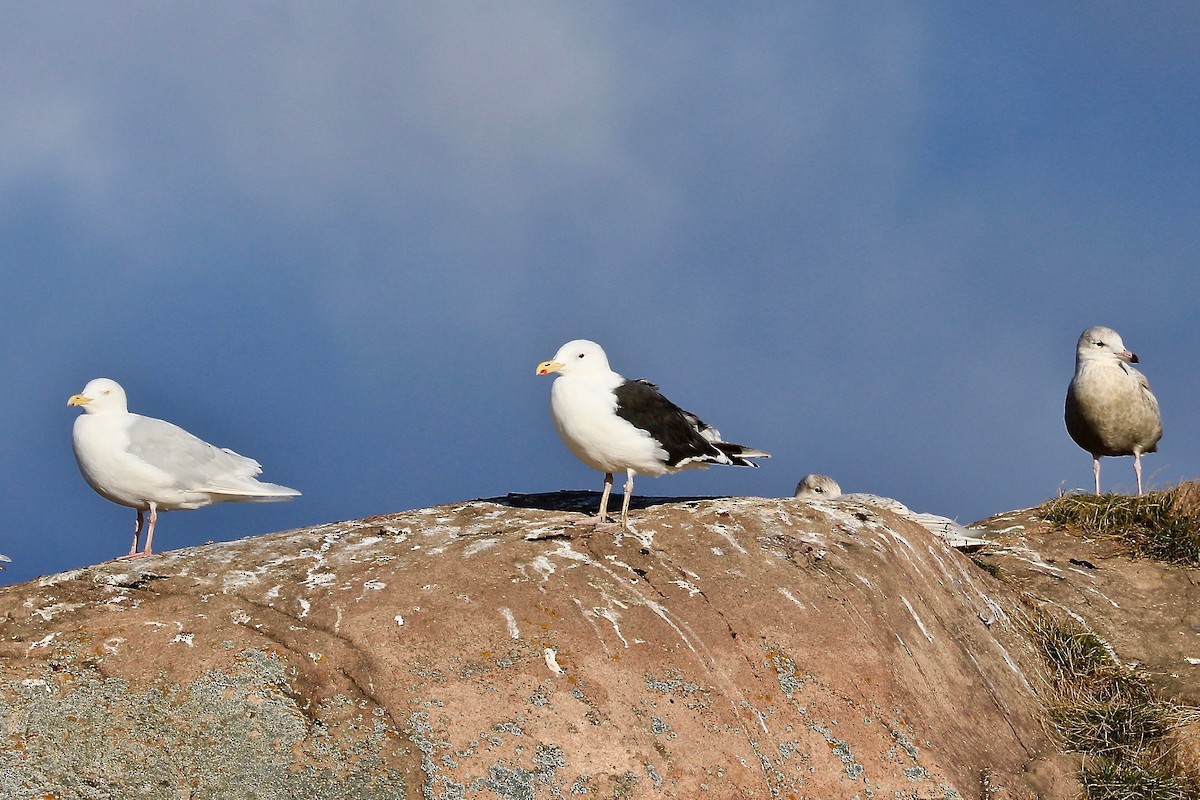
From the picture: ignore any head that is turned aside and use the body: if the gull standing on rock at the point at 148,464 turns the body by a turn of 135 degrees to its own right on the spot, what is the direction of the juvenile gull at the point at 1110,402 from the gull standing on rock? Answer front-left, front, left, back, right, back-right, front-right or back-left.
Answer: front-right

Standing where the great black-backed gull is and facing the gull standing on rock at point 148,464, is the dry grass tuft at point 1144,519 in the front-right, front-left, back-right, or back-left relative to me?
back-right

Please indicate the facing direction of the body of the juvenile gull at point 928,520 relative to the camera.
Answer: to the viewer's left

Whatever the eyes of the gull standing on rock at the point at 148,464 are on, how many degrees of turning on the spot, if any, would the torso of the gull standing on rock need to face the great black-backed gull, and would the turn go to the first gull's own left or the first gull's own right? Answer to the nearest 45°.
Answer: approximately 135° to the first gull's own left

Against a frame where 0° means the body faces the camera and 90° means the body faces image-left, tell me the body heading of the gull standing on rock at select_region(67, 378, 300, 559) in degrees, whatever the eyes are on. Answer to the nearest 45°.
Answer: approximately 90°

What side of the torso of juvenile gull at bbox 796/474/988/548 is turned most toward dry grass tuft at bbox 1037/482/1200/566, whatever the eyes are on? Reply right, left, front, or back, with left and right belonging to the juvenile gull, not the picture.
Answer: back

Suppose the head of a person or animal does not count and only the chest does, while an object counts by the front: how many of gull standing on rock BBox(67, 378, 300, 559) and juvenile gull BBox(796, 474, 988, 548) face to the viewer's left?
2

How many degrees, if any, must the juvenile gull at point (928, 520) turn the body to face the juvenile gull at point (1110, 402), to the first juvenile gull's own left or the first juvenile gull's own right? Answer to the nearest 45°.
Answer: approximately 135° to the first juvenile gull's own right
